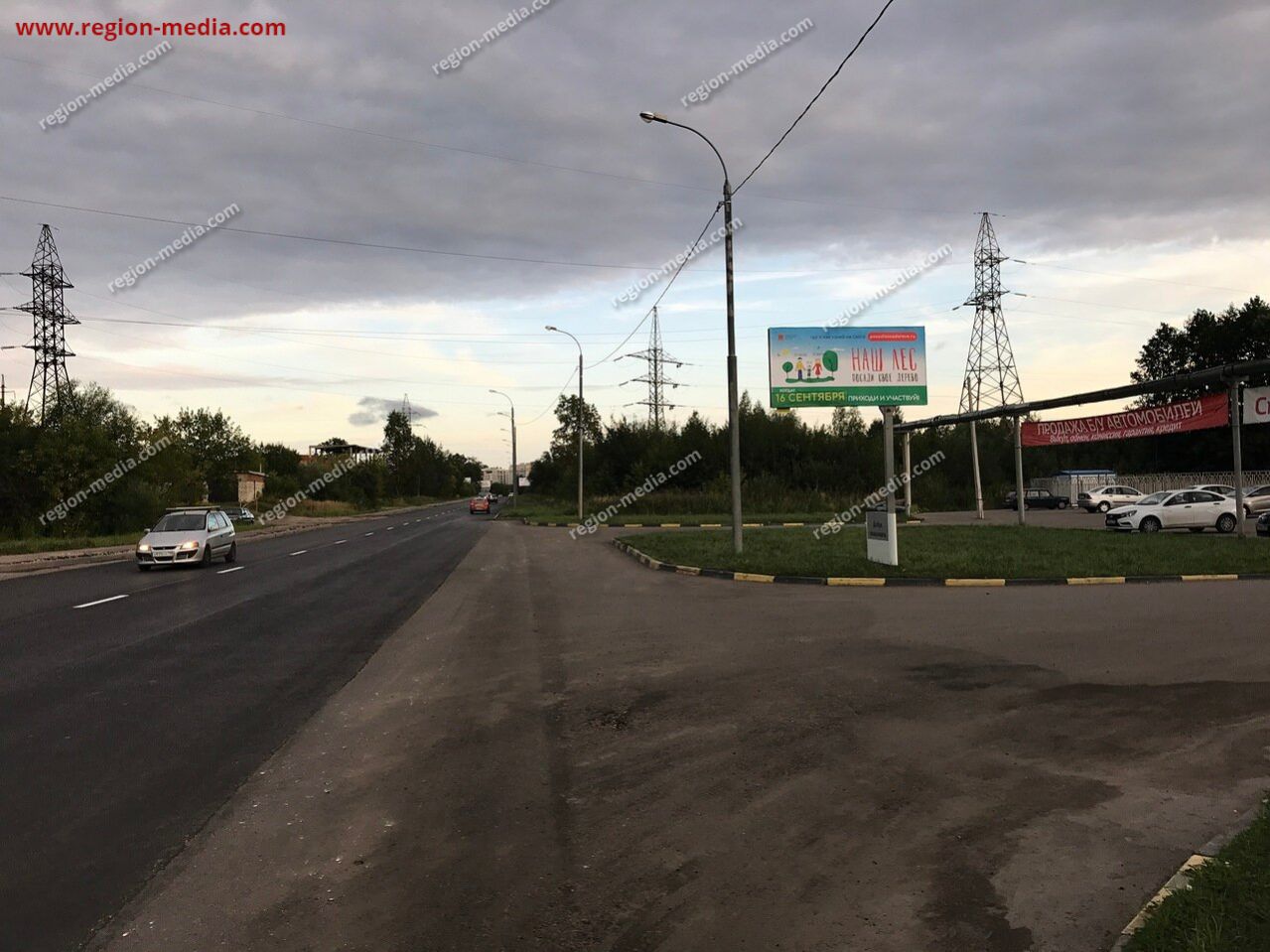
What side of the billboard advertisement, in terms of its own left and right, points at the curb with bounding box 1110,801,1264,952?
front

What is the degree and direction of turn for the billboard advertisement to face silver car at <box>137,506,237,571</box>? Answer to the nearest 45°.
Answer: approximately 90° to its right

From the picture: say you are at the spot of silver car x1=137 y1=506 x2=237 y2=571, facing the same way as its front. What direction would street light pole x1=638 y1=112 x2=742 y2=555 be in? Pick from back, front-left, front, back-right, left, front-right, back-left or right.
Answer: left

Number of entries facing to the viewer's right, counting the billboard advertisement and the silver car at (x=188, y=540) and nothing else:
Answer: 0

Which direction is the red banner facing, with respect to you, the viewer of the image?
facing the viewer and to the left of the viewer

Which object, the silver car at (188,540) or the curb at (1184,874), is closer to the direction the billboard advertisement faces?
the curb

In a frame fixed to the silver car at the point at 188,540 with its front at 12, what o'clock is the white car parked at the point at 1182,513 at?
The white car parked is roughly at 8 o'clock from the silver car.

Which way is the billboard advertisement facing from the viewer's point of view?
toward the camera
